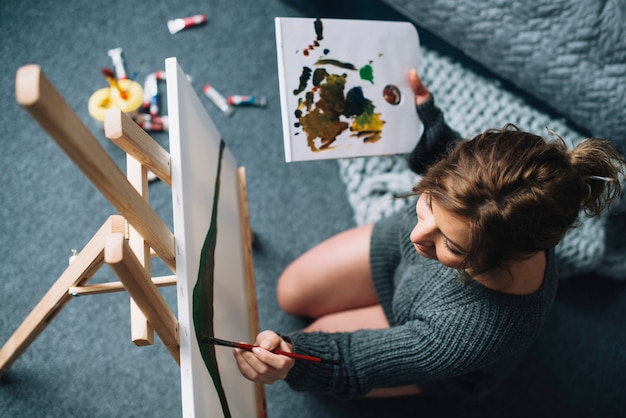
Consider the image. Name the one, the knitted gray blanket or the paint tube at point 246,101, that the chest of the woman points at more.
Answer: the paint tube

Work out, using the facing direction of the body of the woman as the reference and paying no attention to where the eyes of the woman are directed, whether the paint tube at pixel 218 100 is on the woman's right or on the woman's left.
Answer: on the woman's right

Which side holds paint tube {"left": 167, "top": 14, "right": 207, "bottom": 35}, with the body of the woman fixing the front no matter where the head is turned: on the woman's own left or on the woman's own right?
on the woman's own right

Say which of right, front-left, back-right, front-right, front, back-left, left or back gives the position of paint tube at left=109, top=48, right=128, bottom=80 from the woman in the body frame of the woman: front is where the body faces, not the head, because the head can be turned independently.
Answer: front-right

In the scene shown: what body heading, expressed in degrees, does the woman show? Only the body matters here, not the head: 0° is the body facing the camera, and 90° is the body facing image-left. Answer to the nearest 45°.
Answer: approximately 90°

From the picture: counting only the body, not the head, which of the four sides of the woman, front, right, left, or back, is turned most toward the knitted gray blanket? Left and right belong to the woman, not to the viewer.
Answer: right

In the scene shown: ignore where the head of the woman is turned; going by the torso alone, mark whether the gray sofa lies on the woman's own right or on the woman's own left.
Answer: on the woman's own right

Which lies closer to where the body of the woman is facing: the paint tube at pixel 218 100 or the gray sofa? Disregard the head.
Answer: the paint tube
